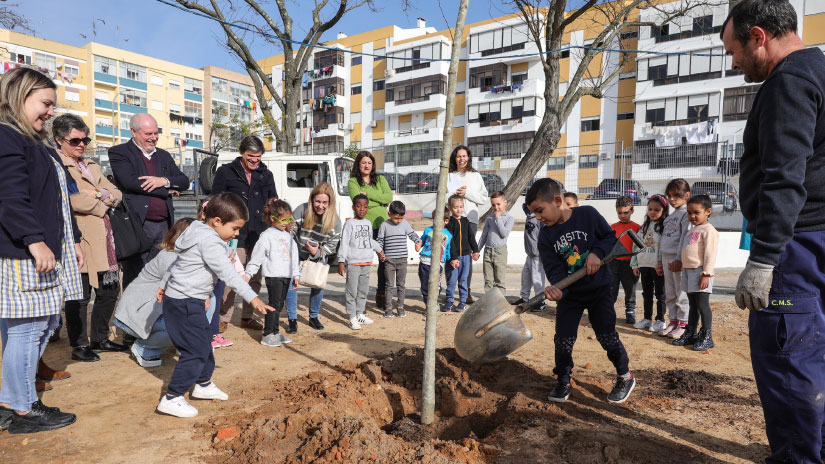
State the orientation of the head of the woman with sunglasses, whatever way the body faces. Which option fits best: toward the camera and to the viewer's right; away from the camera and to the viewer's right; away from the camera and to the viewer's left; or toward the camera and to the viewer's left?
toward the camera and to the viewer's right

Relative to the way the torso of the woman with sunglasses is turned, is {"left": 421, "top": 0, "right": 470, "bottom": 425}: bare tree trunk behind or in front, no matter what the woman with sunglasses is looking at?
in front

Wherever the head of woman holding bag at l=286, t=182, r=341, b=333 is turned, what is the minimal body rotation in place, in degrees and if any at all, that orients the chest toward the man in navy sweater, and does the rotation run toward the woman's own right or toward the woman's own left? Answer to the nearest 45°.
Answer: approximately 45° to the woman's own left

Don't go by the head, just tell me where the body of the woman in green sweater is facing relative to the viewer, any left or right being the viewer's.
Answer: facing the viewer

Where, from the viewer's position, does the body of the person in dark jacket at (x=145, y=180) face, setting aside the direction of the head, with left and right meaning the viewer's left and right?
facing the viewer and to the right of the viewer

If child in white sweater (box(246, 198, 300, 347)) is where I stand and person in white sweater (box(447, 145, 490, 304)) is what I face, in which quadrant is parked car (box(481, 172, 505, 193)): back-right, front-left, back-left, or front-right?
front-left

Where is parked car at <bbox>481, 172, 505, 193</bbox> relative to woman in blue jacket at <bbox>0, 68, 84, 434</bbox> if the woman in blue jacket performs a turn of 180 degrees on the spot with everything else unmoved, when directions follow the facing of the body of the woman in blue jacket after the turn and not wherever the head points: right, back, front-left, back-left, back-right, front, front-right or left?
back-right

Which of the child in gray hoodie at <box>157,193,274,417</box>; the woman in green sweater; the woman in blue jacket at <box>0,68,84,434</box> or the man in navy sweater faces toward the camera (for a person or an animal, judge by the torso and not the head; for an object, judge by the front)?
the woman in green sweater

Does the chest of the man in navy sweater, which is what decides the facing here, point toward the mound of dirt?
yes

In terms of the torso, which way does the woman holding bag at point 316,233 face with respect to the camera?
toward the camera

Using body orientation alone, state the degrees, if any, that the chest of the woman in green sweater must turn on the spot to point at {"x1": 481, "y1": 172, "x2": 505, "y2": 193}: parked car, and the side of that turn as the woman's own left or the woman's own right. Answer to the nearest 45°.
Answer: approximately 180°

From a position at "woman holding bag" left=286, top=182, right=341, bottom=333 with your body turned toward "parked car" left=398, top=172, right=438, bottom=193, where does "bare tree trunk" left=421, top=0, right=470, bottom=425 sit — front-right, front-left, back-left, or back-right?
back-right

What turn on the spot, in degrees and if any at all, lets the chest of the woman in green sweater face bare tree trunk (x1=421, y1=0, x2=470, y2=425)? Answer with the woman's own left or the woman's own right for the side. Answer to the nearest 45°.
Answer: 0° — they already face it

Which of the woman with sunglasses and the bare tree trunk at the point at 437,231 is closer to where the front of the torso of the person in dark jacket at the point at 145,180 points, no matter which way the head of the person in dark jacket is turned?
the bare tree trunk
